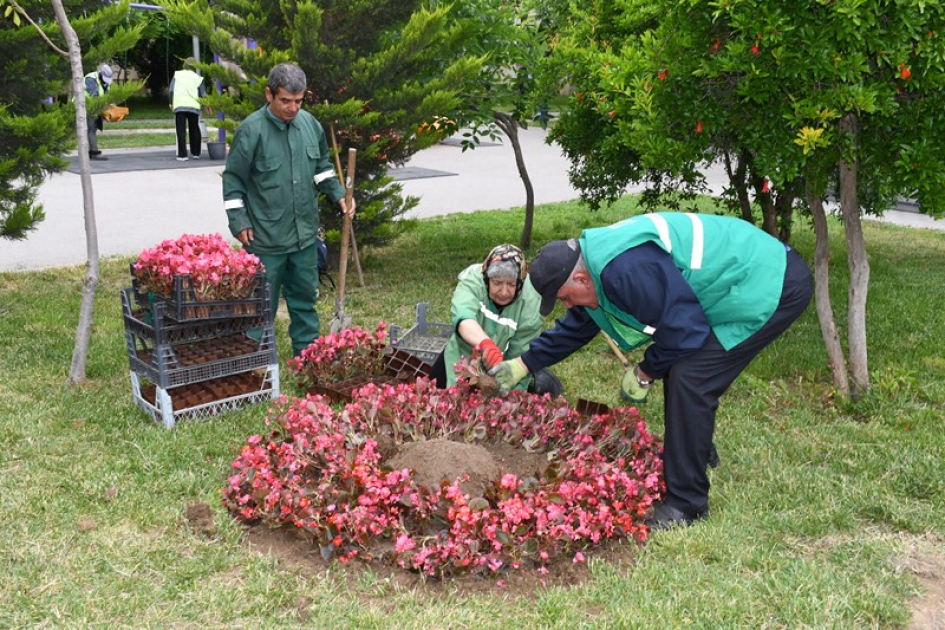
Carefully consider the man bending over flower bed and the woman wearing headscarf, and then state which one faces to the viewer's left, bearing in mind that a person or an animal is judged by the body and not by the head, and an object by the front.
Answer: the man bending over flower bed

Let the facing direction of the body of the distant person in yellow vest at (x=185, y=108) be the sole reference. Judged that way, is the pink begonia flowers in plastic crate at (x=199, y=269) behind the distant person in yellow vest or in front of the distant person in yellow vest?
behind

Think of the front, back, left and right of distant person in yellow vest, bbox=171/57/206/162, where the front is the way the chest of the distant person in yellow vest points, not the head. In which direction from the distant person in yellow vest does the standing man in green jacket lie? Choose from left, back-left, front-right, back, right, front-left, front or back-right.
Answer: back

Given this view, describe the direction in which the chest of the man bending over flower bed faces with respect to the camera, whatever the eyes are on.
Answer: to the viewer's left

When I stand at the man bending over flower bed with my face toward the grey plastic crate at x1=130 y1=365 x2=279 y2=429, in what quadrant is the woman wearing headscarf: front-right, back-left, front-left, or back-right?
front-right

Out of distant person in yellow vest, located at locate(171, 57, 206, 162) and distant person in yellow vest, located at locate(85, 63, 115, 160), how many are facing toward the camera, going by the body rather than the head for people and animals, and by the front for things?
0

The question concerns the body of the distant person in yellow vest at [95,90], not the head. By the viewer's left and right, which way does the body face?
facing to the right of the viewer

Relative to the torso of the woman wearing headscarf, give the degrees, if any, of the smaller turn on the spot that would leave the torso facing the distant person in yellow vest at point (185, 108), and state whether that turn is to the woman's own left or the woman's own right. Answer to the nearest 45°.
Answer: approximately 135° to the woman's own right

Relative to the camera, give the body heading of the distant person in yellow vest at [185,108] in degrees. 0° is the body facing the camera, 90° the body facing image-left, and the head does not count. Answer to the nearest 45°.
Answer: approximately 180°

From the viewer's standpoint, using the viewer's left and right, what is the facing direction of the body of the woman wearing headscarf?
facing the viewer

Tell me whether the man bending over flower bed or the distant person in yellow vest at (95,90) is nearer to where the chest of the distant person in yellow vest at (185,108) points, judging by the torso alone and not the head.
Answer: the distant person in yellow vest

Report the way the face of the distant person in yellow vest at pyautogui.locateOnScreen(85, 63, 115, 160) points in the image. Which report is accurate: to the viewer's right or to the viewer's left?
to the viewer's right

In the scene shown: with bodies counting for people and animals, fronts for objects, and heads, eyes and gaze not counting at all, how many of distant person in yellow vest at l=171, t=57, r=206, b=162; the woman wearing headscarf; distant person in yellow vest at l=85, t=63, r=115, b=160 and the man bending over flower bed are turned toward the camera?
1

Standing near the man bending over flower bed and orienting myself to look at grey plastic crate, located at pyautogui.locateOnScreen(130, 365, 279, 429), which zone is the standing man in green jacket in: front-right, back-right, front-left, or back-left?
front-right

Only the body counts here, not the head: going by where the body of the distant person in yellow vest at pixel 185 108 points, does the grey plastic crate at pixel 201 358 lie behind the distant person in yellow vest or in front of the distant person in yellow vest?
behind
